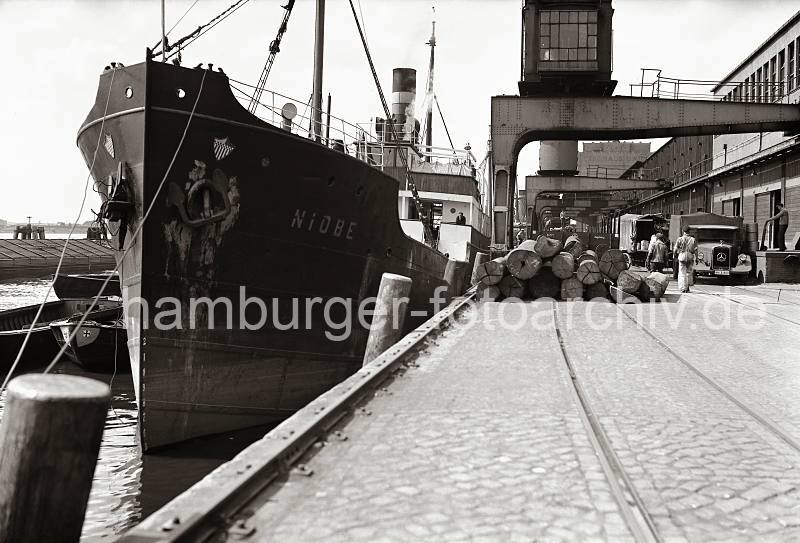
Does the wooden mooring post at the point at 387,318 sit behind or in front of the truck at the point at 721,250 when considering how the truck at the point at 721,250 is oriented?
in front

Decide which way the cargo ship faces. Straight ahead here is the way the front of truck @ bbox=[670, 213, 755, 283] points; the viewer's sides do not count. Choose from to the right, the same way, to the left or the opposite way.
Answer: the same way

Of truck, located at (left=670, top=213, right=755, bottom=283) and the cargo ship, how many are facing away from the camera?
0

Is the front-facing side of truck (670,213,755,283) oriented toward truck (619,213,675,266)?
no

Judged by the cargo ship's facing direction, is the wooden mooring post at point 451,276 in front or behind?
behind

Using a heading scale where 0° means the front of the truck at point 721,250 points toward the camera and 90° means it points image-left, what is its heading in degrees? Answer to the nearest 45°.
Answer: approximately 0°

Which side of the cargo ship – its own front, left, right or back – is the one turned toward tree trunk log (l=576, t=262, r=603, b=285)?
back

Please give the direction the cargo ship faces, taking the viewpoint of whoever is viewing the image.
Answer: facing the viewer and to the left of the viewer

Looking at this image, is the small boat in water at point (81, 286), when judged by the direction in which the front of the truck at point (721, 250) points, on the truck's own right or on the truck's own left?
on the truck's own right

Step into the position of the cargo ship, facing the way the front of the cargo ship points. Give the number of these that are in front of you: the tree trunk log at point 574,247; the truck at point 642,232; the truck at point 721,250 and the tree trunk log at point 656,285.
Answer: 0

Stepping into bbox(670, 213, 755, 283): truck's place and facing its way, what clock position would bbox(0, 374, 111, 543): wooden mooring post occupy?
The wooden mooring post is roughly at 12 o'clock from the truck.

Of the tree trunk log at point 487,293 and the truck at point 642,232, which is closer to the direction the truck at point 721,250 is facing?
the tree trunk log

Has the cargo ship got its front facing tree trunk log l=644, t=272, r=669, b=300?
no
